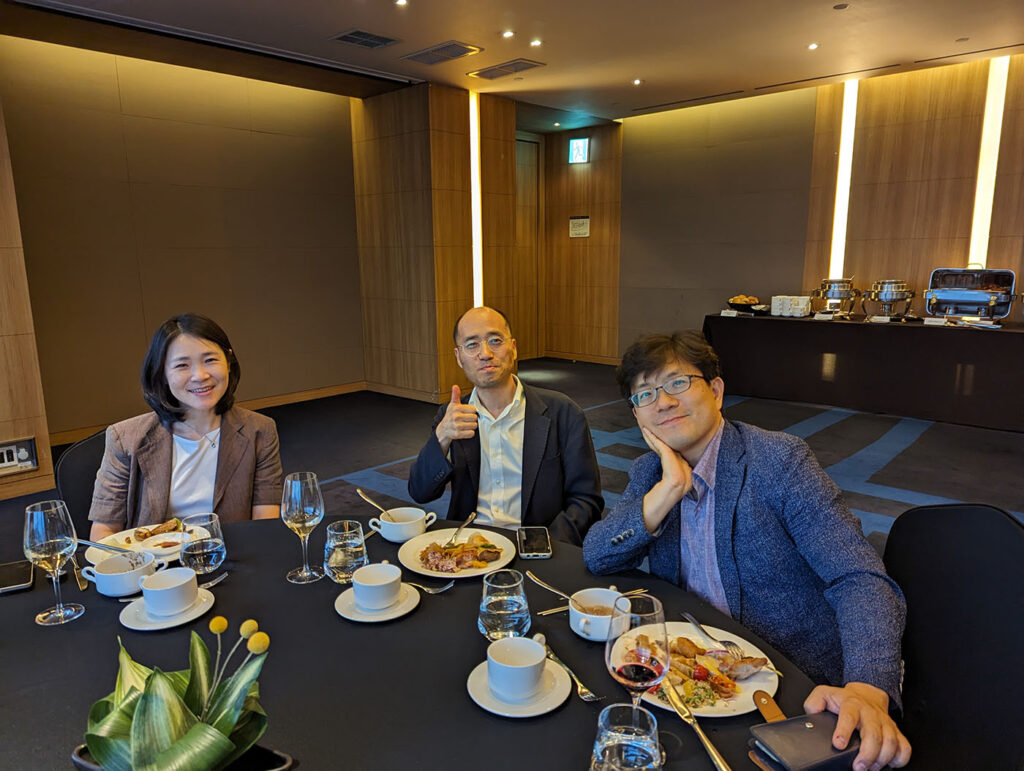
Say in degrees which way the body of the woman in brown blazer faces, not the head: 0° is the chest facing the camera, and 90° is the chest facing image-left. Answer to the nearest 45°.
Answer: approximately 0°

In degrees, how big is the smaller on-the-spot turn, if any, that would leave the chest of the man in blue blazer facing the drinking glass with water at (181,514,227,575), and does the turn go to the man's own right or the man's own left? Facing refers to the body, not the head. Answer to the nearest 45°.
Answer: approximately 45° to the man's own right

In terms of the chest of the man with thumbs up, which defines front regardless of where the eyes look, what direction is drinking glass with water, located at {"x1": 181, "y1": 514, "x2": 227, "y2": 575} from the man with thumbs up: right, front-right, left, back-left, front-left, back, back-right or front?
front-right

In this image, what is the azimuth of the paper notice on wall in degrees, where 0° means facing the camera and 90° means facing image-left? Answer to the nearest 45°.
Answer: approximately 0°

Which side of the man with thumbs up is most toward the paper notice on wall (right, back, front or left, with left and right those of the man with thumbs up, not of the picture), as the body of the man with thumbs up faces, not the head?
back

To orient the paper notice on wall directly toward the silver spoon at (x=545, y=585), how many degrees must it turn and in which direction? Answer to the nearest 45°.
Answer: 0° — it already faces it

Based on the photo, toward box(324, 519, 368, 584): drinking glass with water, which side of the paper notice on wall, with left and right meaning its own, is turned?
front

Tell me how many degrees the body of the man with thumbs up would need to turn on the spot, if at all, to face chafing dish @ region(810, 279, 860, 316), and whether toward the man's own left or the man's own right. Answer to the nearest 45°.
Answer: approximately 135° to the man's own left

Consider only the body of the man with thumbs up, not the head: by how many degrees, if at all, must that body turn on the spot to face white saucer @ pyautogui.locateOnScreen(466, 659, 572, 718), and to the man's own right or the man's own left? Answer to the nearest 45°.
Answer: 0° — they already face it

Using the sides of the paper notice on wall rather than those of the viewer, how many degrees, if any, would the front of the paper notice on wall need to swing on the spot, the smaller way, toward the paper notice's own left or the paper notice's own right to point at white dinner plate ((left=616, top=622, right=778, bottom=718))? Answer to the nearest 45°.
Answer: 0° — it already faces it

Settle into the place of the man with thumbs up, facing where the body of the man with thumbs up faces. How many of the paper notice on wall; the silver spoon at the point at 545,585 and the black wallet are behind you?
1

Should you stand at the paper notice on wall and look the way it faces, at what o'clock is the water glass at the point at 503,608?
The water glass is roughly at 12 o'clock from the paper notice on wall.

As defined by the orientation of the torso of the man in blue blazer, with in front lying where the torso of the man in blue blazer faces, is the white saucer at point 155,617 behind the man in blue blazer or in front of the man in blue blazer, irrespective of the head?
in front

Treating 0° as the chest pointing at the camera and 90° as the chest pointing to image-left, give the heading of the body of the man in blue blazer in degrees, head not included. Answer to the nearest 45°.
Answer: approximately 45°
